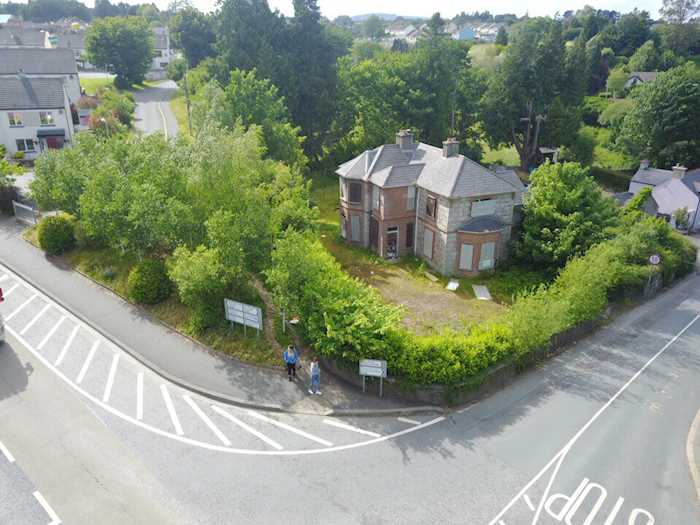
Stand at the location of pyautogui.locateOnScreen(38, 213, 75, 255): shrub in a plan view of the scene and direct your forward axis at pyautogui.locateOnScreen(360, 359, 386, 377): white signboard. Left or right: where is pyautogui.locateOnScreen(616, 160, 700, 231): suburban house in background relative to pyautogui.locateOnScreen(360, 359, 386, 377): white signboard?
left

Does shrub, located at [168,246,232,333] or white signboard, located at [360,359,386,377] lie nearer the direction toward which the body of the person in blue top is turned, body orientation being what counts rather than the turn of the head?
the white signboard

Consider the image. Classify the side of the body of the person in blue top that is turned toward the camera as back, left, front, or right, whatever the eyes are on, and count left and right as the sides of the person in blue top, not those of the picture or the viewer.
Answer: front

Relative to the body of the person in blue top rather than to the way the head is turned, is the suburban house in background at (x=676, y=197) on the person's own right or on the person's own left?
on the person's own left

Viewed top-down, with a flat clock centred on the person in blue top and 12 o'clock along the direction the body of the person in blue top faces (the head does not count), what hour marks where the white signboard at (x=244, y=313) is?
The white signboard is roughly at 5 o'clock from the person in blue top.

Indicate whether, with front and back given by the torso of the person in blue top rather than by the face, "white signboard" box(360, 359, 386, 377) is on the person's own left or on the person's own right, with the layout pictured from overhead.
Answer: on the person's own left

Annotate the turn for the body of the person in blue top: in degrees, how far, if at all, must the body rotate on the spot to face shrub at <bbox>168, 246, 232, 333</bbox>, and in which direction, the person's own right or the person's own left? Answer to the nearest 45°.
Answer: approximately 135° to the person's own right

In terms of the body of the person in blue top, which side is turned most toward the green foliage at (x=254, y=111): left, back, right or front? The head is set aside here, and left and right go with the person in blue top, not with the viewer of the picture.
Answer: back

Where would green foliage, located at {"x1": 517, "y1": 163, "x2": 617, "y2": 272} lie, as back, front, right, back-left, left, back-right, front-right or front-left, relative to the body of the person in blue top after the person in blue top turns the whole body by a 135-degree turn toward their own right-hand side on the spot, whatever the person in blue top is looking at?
right
